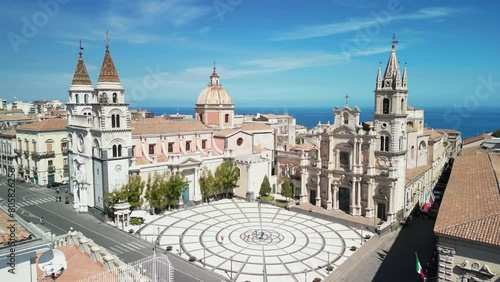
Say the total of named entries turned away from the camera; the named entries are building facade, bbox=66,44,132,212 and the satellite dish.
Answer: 0

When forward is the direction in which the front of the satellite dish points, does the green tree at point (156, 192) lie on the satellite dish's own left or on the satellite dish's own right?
on the satellite dish's own left

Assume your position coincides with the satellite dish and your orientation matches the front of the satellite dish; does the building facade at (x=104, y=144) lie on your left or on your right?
on your left

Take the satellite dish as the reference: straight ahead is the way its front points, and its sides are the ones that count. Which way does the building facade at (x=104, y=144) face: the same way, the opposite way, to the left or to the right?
to the right

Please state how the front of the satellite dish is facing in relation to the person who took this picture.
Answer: facing the viewer and to the right of the viewer

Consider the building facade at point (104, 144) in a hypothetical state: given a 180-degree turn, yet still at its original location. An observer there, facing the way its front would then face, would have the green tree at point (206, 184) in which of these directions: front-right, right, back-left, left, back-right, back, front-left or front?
front-right
